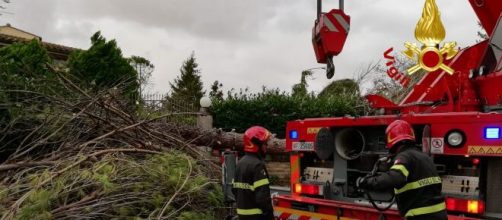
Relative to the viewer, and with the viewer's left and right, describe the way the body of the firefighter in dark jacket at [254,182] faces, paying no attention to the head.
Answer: facing away from the viewer and to the right of the viewer

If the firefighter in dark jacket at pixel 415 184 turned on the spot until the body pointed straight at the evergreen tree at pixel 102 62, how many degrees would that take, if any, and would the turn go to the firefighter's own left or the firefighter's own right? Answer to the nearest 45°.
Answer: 0° — they already face it

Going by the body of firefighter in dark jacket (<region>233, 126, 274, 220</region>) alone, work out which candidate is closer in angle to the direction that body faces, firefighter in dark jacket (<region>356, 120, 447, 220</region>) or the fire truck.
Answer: the fire truck

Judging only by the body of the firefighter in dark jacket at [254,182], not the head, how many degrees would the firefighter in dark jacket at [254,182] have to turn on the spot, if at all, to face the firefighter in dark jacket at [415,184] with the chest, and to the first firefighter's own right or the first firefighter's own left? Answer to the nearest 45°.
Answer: approximately 90° to the first firefighter's own right

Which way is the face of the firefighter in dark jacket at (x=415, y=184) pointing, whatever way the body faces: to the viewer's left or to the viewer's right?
to the viewer's left

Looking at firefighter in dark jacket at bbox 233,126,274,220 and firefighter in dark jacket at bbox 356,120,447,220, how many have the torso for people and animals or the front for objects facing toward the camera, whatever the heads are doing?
0

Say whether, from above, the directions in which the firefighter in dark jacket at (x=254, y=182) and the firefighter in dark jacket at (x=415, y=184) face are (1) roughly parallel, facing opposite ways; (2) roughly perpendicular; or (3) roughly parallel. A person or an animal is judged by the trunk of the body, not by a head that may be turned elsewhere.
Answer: roughly perpendicular

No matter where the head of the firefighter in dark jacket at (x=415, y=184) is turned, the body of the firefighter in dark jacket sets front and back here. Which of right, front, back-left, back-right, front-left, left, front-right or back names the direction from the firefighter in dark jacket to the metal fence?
front
